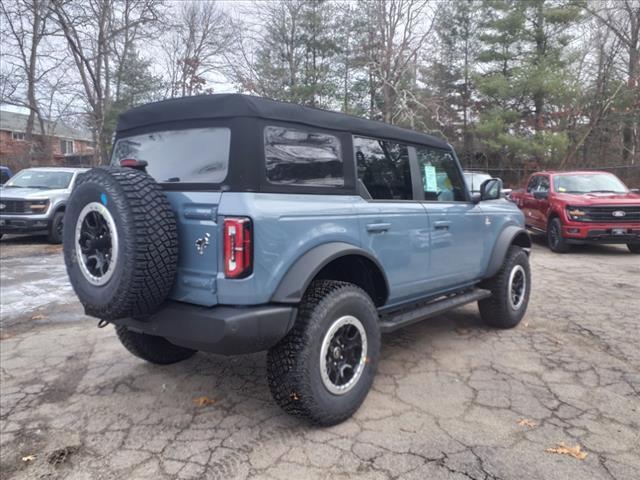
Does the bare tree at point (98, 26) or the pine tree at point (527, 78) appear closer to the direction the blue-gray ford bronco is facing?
the pine tree

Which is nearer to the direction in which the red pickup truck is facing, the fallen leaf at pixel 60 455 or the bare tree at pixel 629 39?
the fallen leaf

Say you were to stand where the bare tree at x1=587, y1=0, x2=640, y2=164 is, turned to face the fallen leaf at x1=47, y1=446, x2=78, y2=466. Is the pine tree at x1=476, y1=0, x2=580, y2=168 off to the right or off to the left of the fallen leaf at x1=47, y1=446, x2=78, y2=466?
right

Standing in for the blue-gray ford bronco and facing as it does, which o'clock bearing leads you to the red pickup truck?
The red pickup truck is roughly at 12 o'clock from the blue-gray ford bronco.

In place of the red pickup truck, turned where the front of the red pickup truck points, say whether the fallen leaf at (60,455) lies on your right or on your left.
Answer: on your right

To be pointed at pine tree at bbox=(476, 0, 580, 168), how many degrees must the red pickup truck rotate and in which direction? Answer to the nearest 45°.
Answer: approximately 135° to its left

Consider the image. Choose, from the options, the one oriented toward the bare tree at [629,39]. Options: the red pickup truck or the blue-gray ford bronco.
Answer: the blue-gray ford bronco

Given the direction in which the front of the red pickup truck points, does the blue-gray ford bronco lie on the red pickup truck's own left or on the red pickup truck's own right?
on the red pickup truck's own right

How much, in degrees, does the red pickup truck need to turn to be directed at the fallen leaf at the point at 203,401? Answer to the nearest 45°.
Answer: approximately 45° to its right

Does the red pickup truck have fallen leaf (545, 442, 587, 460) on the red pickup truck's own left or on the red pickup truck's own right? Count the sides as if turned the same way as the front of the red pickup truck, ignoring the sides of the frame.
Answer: on the red pickup truck's own right

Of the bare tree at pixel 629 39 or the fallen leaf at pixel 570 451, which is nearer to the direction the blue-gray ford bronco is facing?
the bare tree

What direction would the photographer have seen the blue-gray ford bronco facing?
facing away from the viewer and to the right of the viewer
